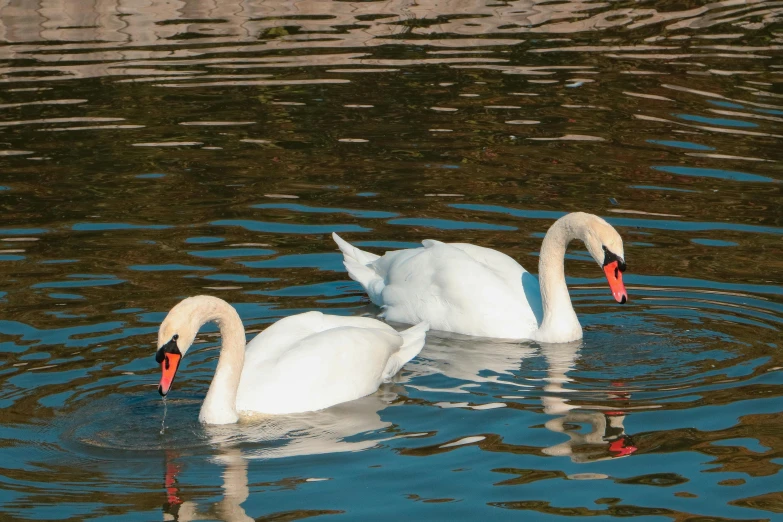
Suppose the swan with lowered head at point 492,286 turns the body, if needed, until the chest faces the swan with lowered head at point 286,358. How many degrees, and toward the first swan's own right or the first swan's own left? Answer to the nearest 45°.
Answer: approximately 135° to the first swan's own right

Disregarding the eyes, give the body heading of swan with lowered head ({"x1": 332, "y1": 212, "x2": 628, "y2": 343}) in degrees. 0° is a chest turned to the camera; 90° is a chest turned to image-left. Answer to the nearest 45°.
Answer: approximately 270°
